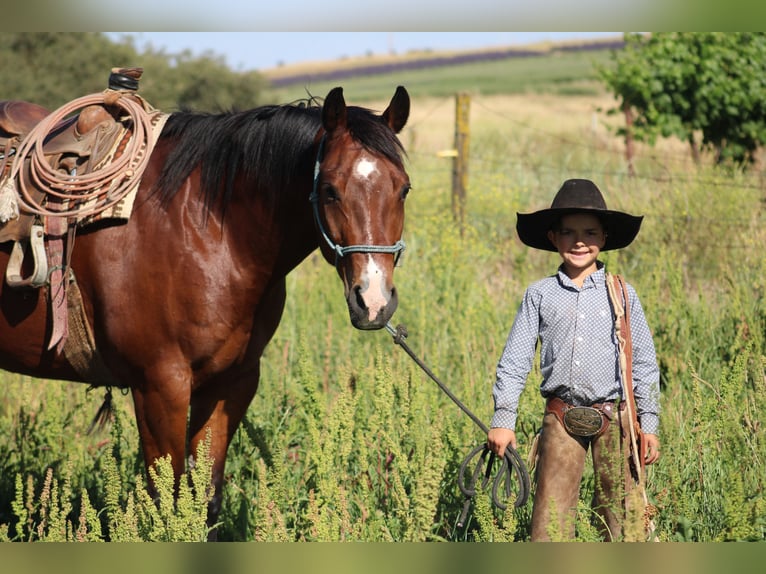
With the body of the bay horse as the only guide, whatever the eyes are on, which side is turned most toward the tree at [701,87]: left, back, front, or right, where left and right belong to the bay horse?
left

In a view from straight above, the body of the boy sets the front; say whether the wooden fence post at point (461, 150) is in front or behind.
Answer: behind

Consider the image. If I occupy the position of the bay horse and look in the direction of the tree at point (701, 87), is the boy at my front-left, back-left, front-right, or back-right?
front-right

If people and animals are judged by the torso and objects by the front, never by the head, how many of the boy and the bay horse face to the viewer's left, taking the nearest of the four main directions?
0

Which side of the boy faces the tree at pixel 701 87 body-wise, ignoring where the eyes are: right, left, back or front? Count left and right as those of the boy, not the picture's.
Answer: back

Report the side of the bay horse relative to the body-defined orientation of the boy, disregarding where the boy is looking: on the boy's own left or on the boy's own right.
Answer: on the boy's own right

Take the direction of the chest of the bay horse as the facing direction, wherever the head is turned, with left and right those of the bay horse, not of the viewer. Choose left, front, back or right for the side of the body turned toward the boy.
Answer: front

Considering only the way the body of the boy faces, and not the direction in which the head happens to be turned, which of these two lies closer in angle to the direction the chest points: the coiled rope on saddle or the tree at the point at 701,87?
the coiled rope on saddle

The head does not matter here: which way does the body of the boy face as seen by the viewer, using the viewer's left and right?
facing the viewer

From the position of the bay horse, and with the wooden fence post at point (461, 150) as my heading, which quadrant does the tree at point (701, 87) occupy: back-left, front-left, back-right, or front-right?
front-right

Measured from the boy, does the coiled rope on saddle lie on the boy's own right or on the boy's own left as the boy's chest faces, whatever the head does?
on the boy's own right

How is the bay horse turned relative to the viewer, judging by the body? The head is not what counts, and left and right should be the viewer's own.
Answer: facing the viewer and to the right of the viewer

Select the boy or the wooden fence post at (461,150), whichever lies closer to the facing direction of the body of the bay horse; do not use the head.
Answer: the boy

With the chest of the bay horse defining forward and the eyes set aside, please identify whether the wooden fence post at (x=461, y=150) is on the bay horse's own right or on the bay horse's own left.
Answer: on the bay horse's own left
